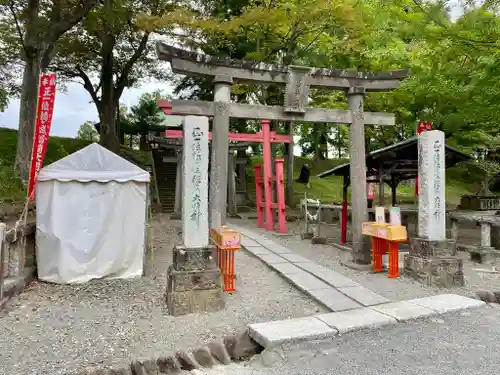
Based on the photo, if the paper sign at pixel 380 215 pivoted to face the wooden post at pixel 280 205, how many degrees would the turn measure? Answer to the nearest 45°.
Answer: approximately 135° to its right

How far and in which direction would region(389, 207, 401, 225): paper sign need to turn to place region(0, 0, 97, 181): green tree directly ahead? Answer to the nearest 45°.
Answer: approximately 90° to its right

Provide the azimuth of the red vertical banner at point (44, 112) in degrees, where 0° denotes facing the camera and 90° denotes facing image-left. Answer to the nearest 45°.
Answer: approximately 0°

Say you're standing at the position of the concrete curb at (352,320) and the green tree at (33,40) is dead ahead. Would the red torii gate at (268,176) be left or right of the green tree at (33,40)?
right

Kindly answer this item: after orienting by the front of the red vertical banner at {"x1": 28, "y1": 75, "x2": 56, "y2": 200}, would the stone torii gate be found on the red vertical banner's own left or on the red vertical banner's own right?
on the red vertical banner's own left

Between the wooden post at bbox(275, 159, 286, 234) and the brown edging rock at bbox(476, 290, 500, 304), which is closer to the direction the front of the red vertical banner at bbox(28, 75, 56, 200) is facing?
the brown edging rock

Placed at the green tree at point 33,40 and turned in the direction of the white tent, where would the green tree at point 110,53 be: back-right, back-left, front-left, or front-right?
back-left

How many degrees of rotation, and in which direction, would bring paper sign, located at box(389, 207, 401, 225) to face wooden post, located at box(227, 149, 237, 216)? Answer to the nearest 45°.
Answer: approximately 135° to its right

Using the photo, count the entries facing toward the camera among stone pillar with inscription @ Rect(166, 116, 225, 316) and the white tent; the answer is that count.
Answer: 2

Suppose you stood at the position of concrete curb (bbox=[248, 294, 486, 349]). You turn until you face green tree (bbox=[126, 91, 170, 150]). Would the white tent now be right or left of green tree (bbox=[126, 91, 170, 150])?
left
